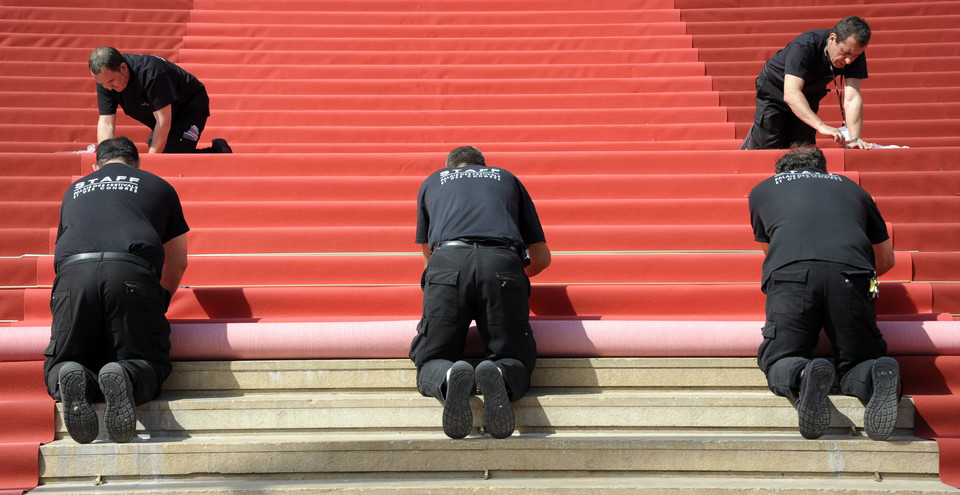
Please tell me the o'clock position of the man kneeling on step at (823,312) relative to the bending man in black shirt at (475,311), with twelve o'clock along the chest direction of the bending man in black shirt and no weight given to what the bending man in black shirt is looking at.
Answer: The man kneeling on step is roughly at 3 o'clock from the bending man in black shirt.

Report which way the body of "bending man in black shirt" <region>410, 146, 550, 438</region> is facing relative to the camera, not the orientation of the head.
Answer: away from the camera

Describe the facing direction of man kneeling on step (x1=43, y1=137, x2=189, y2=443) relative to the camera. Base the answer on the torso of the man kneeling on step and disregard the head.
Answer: away from the camera

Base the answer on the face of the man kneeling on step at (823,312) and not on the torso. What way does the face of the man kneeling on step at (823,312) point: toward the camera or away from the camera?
away from the camera

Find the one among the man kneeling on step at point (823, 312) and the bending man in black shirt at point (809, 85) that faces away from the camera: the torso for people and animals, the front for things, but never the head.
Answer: the man kneeling on step

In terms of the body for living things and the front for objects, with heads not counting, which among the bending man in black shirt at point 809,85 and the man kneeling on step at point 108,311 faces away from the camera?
the man kneeling on step

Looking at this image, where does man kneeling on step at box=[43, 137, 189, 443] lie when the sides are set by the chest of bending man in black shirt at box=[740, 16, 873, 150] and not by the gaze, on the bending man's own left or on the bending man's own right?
on the bending man's own right

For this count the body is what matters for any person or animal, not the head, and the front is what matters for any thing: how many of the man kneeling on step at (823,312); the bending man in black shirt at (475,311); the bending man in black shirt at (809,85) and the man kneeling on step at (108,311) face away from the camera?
3

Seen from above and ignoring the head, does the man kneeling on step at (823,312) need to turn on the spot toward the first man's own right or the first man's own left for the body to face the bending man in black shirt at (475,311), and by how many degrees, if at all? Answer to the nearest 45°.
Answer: approximately 90° to the first man's own left

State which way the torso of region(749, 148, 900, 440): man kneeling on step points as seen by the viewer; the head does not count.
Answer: away from the camera

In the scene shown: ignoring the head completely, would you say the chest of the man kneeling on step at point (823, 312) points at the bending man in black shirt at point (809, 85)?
yes

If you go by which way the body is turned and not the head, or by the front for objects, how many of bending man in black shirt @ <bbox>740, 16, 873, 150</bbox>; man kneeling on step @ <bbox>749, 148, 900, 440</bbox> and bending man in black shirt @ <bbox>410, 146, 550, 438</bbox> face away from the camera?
2
